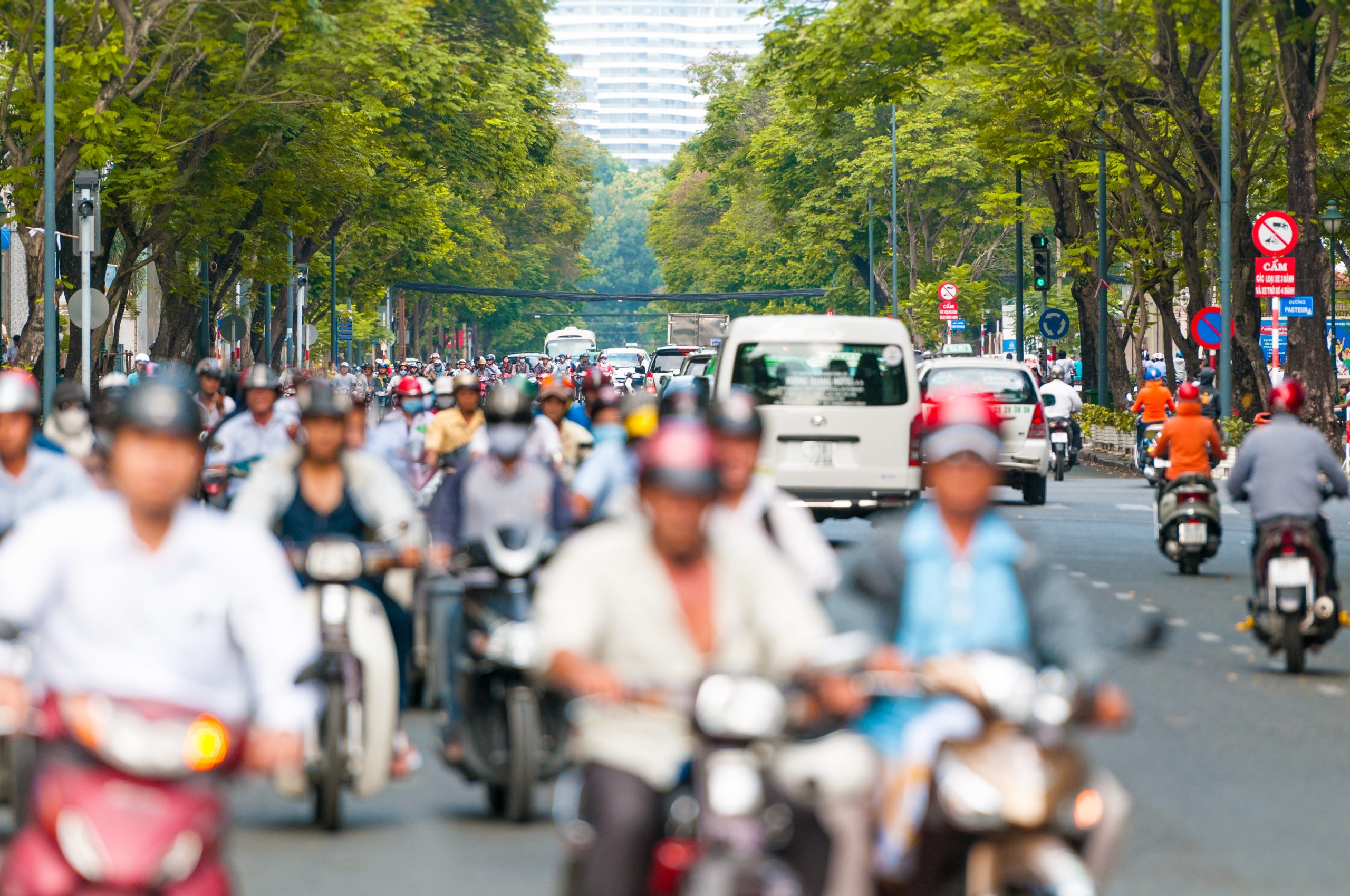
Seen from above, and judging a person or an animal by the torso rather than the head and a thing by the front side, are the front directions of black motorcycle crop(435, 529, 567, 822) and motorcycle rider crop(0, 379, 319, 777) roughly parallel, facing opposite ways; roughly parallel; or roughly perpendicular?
roughly parallel

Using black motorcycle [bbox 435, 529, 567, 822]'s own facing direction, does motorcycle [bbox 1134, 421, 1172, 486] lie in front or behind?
behind

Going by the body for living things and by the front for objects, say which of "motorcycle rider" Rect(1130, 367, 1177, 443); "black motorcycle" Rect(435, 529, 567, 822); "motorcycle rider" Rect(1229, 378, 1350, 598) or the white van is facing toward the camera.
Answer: the black motorcycle

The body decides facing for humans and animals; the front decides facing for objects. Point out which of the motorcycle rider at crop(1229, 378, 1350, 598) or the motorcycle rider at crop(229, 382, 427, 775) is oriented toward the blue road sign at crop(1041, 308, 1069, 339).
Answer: the motorcycle rider at crop(1229, 378, 1350, 598)

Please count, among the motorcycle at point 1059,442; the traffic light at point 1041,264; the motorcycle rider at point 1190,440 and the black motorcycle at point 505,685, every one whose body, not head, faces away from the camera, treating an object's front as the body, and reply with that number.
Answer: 2

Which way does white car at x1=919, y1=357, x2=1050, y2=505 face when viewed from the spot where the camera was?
facing away from the viewer

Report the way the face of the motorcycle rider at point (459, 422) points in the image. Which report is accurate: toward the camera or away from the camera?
toward the camera

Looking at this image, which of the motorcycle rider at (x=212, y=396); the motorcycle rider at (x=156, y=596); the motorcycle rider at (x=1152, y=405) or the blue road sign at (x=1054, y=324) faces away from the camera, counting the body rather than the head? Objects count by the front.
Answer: the motorcycle rider at (x=1152, y=405)

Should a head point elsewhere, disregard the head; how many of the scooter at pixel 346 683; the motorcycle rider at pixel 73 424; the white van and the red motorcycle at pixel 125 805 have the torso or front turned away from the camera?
1

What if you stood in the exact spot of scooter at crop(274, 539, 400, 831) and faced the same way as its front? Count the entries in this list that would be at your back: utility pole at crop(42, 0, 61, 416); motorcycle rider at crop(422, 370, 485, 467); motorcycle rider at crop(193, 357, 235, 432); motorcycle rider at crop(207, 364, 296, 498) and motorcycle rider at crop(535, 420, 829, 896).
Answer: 4

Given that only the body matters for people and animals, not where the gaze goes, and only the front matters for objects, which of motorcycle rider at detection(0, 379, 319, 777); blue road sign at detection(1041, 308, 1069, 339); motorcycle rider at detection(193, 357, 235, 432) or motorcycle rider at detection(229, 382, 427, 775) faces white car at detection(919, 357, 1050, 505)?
the blue road sign

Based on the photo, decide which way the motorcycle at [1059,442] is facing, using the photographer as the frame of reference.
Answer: facing away from the viewer

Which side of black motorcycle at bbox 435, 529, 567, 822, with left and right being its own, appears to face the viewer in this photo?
front

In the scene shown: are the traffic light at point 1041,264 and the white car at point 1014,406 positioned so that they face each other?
yes

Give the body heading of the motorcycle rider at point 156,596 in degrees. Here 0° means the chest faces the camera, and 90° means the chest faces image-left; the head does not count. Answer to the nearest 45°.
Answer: approximately 0°

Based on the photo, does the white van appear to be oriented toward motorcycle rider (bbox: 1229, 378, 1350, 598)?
no

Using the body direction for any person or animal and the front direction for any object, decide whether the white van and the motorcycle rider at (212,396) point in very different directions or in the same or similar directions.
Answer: very different directions

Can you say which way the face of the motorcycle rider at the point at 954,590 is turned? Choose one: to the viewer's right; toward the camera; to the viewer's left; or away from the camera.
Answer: toward the camera

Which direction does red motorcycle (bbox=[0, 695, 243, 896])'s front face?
toward the camera

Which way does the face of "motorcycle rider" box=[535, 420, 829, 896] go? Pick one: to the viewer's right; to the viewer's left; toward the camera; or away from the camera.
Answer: toward the camera
